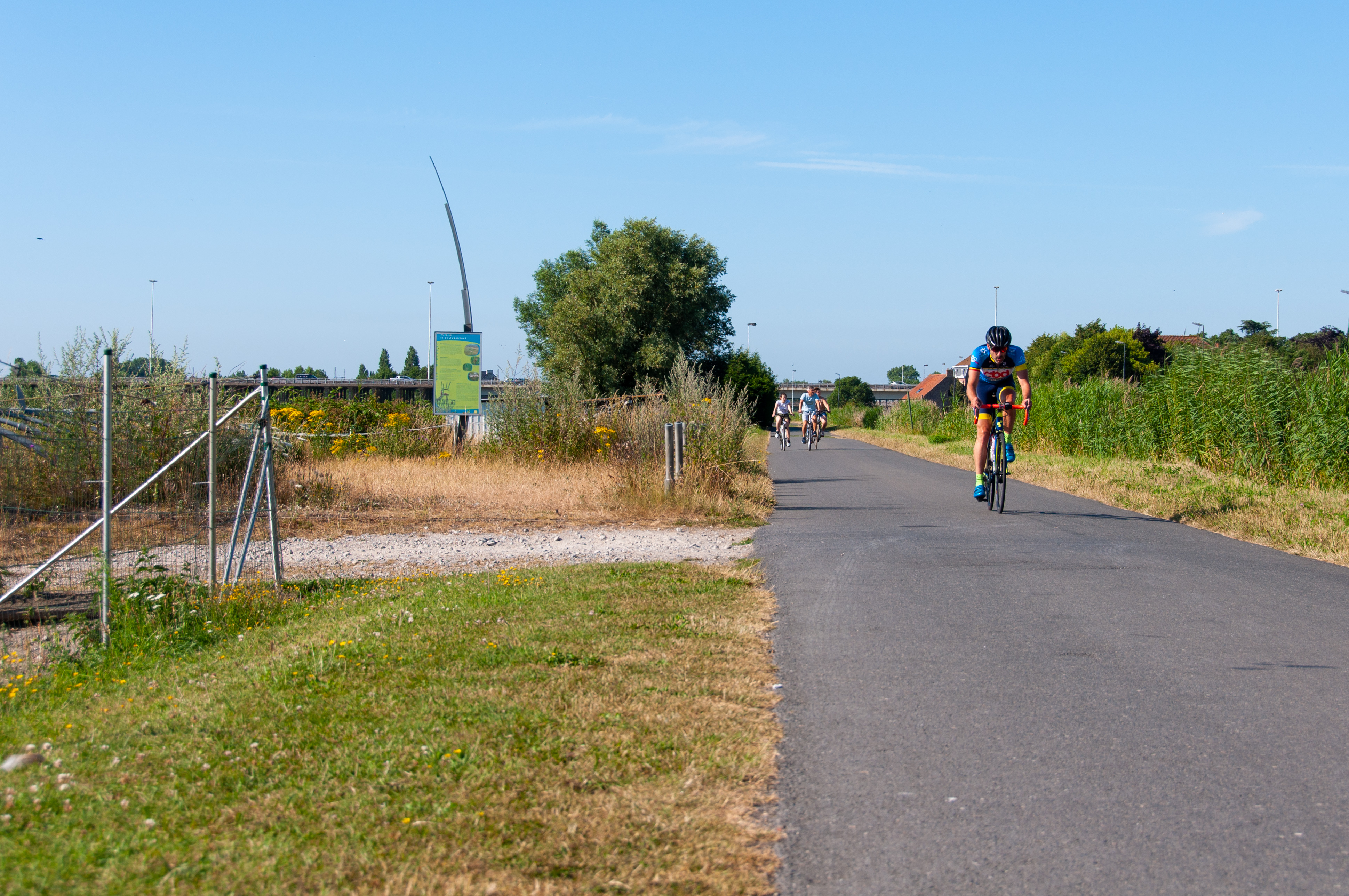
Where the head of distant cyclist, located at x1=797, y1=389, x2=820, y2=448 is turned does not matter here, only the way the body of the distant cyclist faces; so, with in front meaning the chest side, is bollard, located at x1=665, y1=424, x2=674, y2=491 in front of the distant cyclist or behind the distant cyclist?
in front

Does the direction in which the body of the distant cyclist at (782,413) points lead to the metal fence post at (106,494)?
yes

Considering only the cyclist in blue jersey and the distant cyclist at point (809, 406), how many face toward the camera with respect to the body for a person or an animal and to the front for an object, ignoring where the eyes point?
2

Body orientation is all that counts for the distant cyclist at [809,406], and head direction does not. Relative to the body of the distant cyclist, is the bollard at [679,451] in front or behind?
in front

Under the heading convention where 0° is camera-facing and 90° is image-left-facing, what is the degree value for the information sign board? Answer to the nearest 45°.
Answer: approximately 0°

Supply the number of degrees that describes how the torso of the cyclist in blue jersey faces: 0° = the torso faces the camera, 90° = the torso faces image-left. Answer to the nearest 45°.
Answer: approximately 0°

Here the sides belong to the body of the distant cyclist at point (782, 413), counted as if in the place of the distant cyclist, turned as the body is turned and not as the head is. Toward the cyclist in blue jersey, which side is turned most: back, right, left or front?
front

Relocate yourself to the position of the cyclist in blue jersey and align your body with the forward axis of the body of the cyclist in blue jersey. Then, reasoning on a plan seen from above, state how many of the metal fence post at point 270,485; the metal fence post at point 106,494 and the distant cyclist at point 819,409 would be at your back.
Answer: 1
